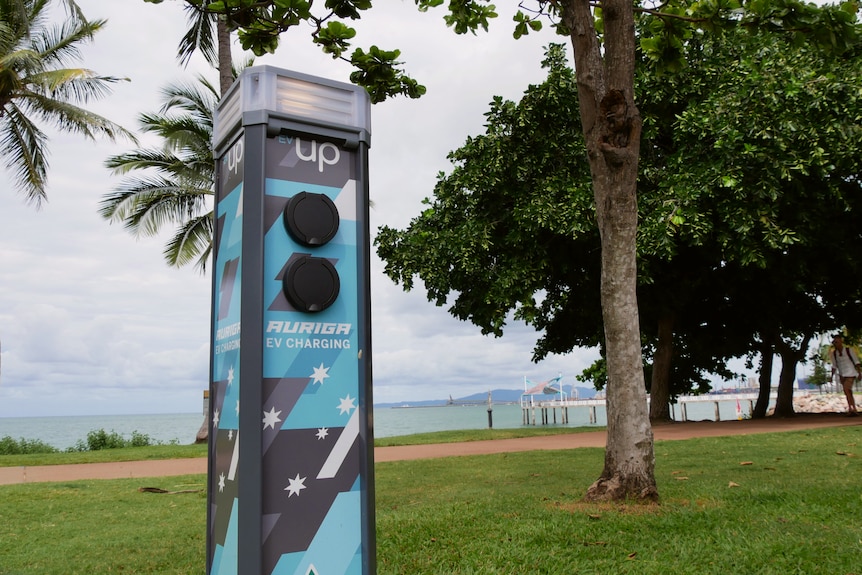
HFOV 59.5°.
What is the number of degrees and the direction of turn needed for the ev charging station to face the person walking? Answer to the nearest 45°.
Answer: approximately 135° to its left

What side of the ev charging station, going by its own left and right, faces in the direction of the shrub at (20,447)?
back

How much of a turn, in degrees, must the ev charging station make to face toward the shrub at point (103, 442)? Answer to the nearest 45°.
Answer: approximately 180°

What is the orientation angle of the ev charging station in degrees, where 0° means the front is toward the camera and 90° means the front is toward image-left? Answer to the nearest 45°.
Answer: approximately 0°

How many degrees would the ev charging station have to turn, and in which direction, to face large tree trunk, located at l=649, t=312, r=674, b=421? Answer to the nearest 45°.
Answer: approximately 135° to its left

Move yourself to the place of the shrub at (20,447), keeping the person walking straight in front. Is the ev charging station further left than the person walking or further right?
right

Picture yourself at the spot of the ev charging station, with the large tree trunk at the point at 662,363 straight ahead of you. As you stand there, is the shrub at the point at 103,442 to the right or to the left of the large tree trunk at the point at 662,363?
left

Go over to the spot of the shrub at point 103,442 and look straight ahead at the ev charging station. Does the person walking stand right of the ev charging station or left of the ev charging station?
left
